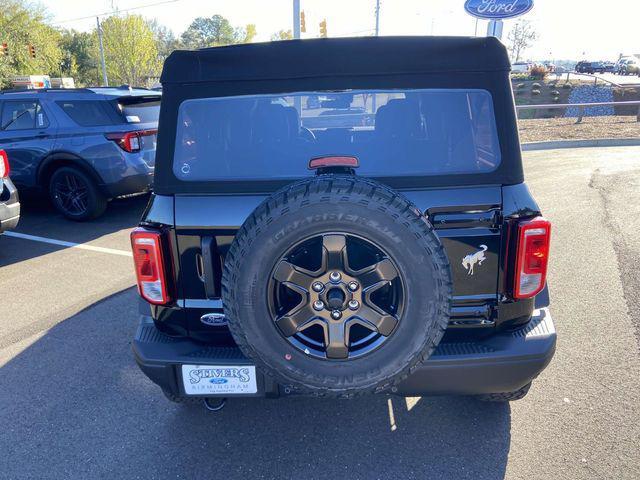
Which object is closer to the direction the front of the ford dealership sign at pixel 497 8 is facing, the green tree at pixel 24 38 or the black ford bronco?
the black ford bronco

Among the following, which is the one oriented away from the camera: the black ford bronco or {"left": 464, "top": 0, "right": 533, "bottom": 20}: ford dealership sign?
the black ford bronco

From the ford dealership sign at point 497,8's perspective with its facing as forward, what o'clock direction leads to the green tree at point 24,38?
The green tree is roughly at 4 o'clock from the ford dealership sign.

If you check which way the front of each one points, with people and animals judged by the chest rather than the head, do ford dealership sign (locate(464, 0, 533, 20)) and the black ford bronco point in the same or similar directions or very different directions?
very different directions

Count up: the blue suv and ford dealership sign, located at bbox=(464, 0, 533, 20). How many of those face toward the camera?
1

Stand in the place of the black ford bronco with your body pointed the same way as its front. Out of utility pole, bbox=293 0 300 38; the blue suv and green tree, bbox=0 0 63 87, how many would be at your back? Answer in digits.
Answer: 0

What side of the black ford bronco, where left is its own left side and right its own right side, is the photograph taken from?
back

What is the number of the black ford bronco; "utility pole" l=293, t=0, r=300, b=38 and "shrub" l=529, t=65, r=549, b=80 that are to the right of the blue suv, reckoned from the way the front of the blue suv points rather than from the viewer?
2

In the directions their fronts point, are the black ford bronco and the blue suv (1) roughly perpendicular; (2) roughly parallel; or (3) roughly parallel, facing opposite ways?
roughly perpendicular

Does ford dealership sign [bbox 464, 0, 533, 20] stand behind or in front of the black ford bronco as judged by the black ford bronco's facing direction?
in front

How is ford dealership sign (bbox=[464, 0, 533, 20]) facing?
toward the camera

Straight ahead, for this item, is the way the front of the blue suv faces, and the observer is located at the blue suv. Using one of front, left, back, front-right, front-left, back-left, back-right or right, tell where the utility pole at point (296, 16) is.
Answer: right

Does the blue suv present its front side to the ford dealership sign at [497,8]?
no

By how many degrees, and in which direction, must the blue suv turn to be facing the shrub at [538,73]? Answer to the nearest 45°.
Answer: approximately 90° to its right

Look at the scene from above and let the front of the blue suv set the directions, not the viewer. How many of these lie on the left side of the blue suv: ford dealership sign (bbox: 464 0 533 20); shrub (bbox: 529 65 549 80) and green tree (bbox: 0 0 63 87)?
0

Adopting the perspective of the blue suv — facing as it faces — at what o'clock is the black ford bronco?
The black ford bronco is roughly at 7 o'clock from the blue suv.

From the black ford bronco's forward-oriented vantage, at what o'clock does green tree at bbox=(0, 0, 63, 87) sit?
The green tree is roughly at 11 o'clock from the black ford bronco.

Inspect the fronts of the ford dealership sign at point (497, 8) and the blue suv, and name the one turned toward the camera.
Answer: the ford dealership sign

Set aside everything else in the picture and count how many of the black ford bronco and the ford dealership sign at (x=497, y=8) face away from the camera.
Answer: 1

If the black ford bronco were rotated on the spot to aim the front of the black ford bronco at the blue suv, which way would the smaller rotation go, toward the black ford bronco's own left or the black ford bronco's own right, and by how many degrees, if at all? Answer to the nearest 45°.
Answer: approximately 45° to the black ford bronco's own left

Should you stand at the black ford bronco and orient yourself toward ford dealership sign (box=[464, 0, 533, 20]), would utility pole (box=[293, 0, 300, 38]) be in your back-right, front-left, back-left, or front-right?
front-left
